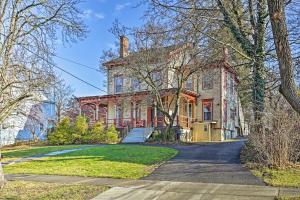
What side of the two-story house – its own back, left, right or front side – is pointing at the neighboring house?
right

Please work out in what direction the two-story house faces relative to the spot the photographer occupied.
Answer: facing the viewer and to the left of the viewer
